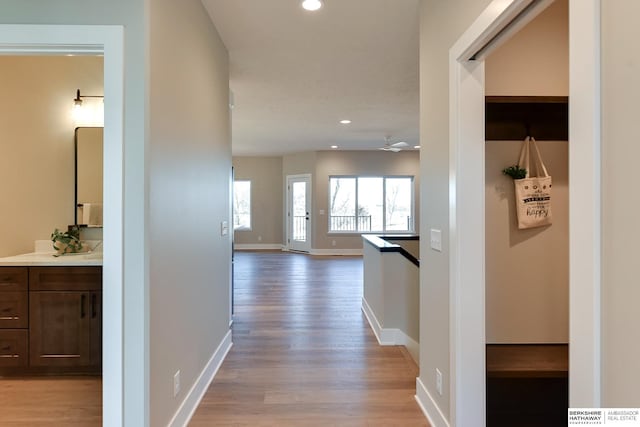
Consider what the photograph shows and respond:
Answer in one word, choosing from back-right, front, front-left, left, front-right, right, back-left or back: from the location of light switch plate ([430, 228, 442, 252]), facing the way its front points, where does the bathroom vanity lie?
front-right

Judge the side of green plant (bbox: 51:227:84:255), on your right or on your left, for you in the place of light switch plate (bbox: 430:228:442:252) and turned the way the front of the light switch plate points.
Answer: on your right

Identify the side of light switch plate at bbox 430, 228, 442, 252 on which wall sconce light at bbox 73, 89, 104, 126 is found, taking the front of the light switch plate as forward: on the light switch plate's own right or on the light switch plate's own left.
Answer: on the light switch plate's own right

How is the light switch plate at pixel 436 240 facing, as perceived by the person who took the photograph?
facing the viewer and to the left of the viewer
